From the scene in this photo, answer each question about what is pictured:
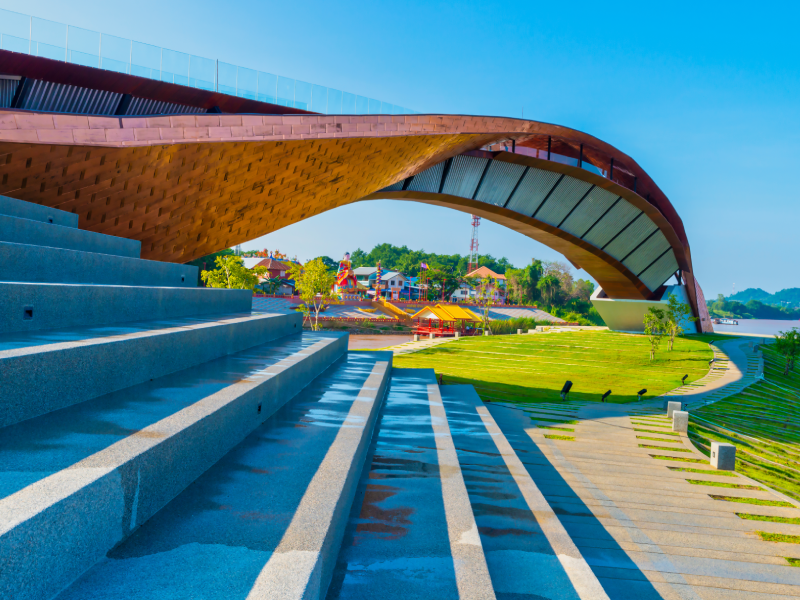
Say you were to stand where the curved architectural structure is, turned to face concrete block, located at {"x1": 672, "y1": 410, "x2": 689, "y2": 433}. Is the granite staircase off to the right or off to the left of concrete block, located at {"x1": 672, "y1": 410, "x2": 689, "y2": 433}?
right

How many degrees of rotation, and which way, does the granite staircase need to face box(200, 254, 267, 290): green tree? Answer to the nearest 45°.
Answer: approximately 90° to its left

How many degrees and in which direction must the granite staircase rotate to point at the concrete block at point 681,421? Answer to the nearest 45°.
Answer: approximately 45° to its left

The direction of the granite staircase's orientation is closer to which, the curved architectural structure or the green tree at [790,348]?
the green tree

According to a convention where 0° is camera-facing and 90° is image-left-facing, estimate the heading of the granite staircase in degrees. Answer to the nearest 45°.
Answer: approximately 270°

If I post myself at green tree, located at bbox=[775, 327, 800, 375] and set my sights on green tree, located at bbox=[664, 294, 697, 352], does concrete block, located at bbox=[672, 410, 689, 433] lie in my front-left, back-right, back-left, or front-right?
back-left

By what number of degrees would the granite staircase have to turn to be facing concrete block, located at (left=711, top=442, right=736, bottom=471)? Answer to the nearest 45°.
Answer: approximately 45° to its left
